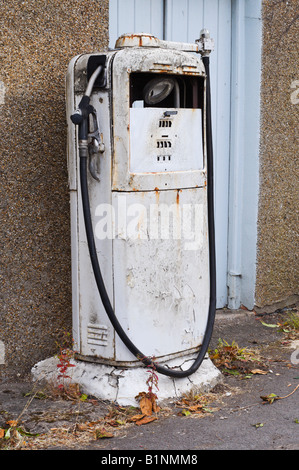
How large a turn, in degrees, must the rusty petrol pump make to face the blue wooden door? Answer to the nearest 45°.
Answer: approximately 135° to its left

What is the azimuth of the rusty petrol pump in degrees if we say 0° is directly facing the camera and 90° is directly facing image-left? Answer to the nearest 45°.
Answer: approximately 315°
